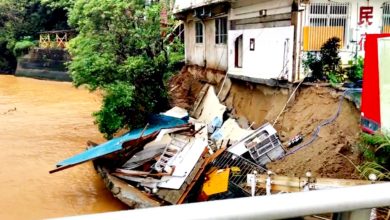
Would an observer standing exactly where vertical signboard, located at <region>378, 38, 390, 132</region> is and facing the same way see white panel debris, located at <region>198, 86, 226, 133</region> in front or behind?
behind

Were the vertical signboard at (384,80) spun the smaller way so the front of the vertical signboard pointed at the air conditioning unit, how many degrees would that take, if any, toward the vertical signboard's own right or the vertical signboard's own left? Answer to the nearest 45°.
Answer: approximately 135° to the vertical signboard's own right

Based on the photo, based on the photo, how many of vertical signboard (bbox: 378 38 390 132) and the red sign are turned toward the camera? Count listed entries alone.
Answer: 2

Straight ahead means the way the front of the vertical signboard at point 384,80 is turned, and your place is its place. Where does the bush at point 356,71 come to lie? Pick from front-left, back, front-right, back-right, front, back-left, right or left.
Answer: back

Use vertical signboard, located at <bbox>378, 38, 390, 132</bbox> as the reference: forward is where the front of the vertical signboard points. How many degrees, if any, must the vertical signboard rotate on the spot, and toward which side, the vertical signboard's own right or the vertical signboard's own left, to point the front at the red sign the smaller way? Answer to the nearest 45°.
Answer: approximately 180°

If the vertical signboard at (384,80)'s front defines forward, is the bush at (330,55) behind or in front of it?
behind

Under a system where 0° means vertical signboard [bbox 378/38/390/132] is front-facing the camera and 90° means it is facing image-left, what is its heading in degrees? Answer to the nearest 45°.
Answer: approximately 0°

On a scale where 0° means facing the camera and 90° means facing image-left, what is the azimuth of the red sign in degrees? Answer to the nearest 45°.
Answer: approximately 0°
